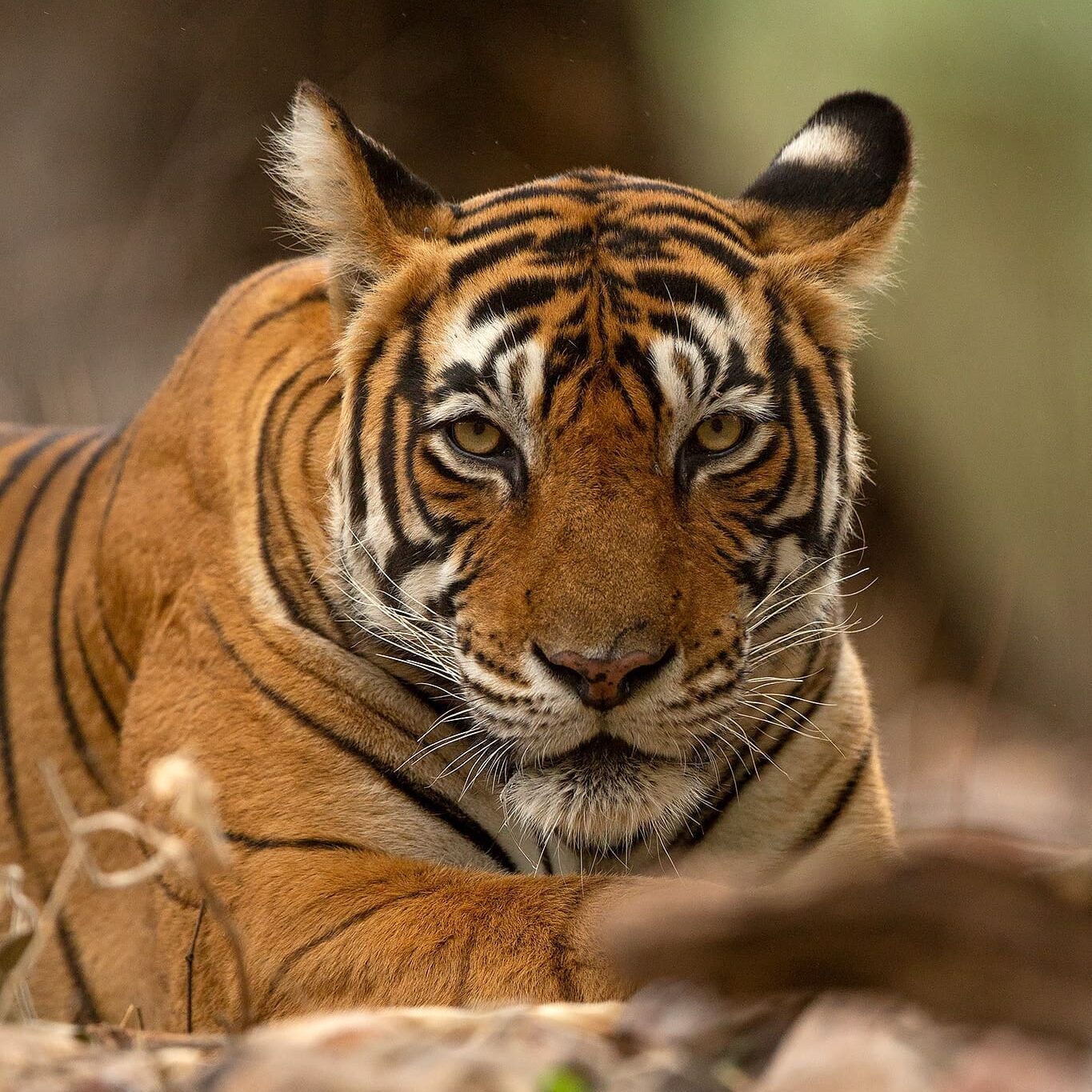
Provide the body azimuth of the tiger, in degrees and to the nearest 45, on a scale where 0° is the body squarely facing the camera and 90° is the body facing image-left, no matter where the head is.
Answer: approximately 315°
